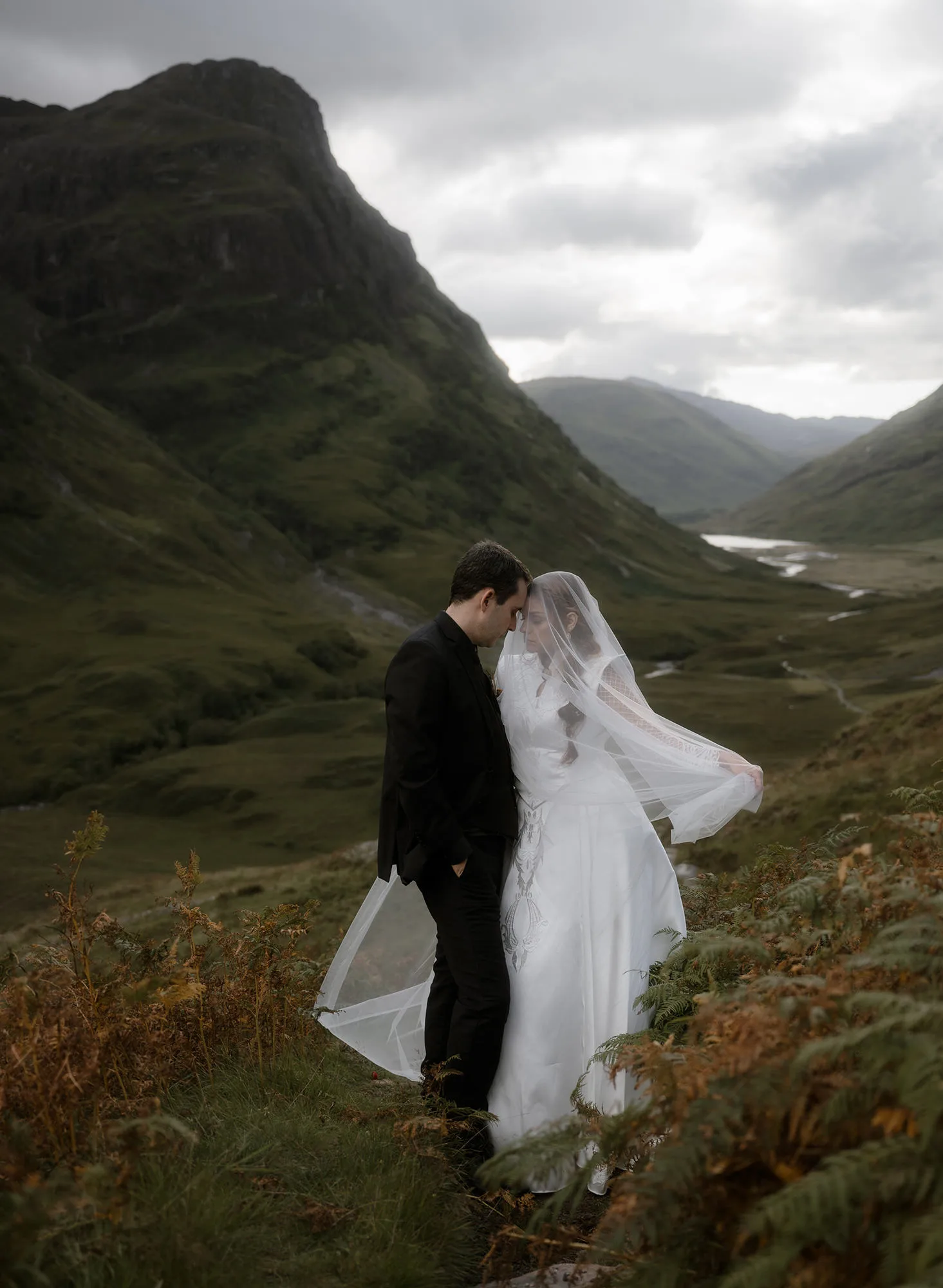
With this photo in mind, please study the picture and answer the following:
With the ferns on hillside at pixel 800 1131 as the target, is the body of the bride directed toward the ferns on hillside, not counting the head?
no

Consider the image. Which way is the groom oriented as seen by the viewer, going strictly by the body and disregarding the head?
to the viewer's right

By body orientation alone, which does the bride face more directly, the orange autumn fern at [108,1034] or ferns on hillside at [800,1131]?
the orange autumn fern

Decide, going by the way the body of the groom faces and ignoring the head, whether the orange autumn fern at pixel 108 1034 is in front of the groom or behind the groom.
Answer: behind

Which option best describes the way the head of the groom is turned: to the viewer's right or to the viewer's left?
to the viewer's right

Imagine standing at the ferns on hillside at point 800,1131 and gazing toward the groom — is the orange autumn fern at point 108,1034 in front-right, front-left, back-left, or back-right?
front-left

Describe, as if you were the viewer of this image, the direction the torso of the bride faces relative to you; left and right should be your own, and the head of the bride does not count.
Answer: facing the viewer and to the left of the viewer

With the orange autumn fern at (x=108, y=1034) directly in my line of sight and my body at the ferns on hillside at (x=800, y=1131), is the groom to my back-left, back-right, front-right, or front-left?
front-right

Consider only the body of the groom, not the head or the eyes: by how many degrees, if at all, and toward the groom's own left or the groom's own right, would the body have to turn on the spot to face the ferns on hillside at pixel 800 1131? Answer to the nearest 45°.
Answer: approximately 90° to the groom's own right

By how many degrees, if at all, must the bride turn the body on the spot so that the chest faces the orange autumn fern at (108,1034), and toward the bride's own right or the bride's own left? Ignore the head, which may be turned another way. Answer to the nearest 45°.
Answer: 0° — they already face it
